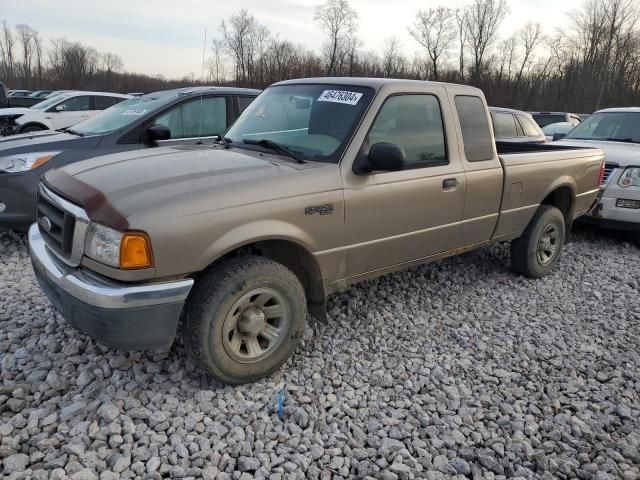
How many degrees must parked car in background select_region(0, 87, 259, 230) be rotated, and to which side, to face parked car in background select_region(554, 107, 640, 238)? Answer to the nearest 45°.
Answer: approximately 135° to its left

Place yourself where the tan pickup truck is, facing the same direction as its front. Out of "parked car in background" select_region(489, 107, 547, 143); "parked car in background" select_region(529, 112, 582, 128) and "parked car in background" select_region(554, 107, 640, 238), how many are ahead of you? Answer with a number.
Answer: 0

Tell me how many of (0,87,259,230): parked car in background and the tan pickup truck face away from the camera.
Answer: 0

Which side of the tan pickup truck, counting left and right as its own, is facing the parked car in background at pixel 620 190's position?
back

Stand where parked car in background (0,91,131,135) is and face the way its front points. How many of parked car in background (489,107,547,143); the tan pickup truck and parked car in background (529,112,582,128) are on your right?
0

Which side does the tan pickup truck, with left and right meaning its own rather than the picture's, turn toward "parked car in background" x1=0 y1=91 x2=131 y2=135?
right

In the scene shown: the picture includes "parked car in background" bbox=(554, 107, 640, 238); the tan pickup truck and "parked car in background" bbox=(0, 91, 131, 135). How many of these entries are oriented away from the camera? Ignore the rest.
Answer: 0

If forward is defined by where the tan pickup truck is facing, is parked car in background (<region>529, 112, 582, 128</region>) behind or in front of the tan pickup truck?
behind

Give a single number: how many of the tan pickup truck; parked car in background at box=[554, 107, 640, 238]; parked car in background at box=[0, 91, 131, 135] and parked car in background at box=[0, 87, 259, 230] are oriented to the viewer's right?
0

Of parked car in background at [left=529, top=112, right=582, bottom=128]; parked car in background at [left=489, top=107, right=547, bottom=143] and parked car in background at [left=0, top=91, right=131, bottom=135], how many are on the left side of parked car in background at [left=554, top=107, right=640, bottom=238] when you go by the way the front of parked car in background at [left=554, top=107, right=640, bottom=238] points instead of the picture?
0

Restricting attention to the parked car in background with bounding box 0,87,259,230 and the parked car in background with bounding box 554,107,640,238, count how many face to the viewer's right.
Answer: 0

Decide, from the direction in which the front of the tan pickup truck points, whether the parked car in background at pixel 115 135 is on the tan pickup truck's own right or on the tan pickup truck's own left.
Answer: on the tan pickup truck's own right

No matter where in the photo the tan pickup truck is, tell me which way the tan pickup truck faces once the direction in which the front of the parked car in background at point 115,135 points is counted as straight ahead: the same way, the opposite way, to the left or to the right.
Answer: the same way

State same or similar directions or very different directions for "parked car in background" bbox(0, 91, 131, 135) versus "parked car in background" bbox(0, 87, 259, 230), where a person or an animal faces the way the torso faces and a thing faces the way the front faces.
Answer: same or similar directions

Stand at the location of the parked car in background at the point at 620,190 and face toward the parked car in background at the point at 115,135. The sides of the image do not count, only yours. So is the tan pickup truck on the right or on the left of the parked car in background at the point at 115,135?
left

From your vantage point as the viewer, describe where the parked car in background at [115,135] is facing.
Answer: facing the viewer and to the left of the viewer

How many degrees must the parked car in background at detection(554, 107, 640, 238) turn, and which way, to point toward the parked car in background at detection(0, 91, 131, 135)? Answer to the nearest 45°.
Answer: approximately 45° to its right
